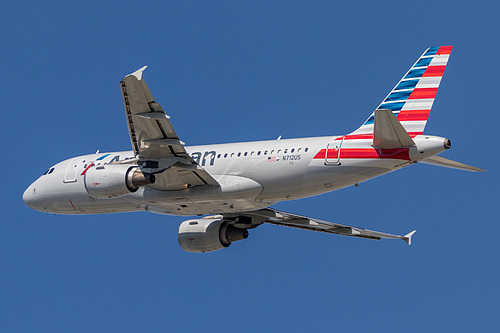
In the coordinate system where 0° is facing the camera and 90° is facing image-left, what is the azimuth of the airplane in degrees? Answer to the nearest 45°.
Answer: approximately 135°
